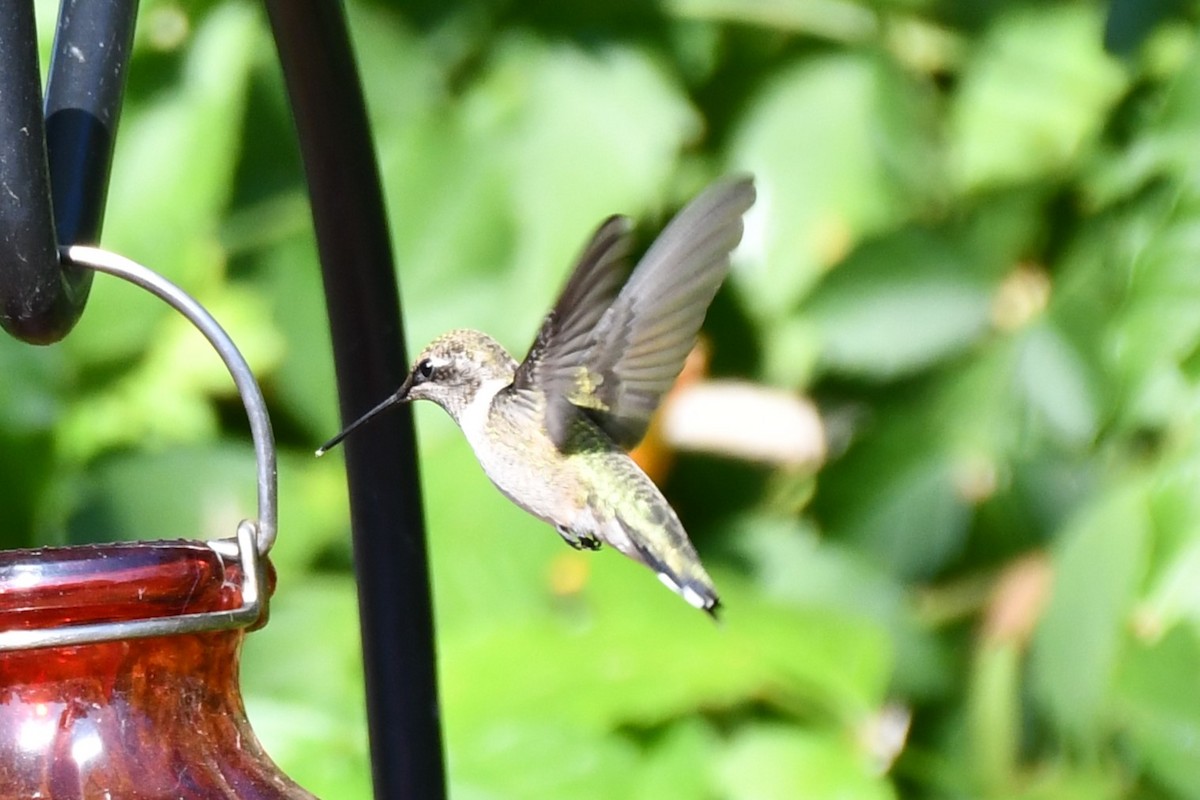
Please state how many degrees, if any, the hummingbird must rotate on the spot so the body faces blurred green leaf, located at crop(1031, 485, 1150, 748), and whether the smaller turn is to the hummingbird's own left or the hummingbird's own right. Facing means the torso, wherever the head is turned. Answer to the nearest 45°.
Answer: approximately 135° to the hummingbird's own right

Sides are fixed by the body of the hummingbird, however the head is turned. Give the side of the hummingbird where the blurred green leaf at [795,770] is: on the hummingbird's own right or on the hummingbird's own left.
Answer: on the hummingbird's own right

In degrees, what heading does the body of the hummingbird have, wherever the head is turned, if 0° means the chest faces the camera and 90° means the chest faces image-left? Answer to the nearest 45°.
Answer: approximately 90°

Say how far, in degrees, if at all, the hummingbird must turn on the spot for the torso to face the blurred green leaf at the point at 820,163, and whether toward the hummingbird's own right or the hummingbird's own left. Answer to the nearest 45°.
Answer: approximately 135° to the hummingbird's own right

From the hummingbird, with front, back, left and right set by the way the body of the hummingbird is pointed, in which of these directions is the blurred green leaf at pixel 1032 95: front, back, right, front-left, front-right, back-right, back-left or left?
back-right

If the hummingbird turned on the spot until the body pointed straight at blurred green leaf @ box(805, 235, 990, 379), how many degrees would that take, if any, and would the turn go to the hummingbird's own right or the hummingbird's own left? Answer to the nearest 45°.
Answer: approximately 135° to the hummingbird's own right
